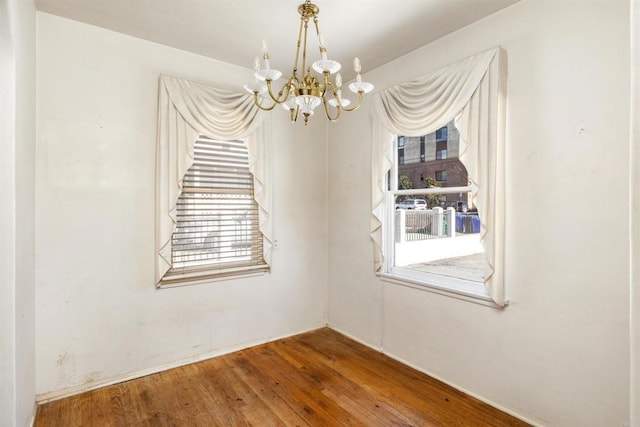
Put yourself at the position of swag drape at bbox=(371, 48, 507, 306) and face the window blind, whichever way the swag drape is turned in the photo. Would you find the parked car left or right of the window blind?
right

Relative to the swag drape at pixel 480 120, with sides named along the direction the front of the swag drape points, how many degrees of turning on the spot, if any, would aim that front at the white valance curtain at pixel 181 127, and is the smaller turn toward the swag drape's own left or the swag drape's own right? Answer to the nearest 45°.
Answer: approximately 45° to the swag drape's own right

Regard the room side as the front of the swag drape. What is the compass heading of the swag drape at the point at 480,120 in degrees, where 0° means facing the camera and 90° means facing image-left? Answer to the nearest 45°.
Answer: approximately 45°

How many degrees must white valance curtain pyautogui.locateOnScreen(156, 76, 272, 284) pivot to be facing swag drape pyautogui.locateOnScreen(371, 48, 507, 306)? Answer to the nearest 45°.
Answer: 0° — it already faces it
